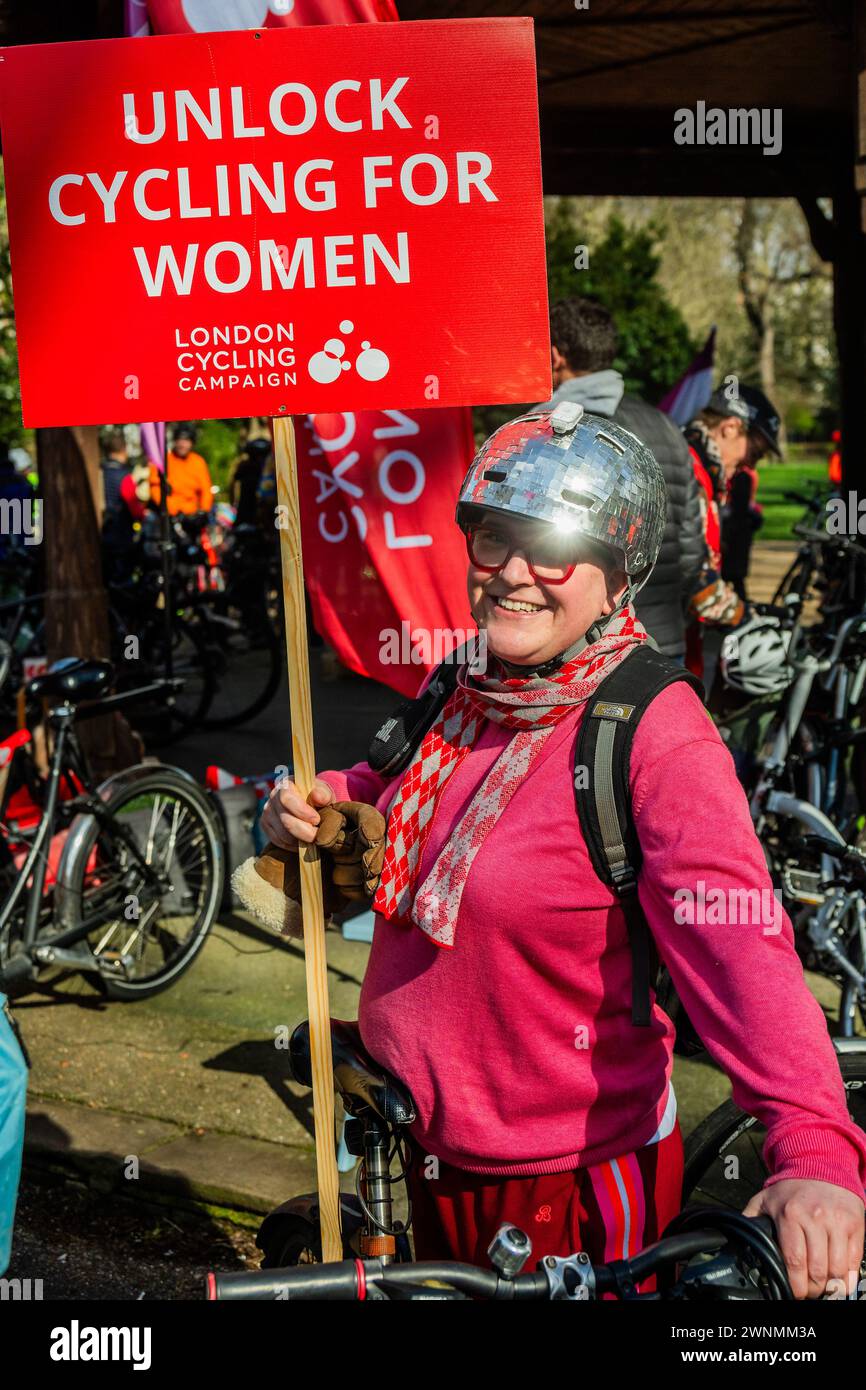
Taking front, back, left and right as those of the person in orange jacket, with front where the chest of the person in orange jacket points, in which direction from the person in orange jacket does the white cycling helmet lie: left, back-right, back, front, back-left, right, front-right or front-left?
front

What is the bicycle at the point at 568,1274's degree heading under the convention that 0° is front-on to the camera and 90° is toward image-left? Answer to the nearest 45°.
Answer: approximately 315°

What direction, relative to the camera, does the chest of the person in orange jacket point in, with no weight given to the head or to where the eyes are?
toward the camera

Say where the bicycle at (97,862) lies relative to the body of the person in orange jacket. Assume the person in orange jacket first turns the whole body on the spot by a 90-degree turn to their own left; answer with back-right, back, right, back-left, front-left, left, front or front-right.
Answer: right

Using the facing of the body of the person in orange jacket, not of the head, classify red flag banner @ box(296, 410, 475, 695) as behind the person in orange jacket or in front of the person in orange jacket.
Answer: in front

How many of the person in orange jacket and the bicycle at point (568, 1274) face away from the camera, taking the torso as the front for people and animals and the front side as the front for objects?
0

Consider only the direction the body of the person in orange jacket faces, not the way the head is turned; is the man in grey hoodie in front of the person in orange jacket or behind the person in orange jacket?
in front

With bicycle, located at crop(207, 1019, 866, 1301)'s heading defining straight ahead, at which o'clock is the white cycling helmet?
The white cycling helmet is roughly at 8 o'clock from the bicycle.

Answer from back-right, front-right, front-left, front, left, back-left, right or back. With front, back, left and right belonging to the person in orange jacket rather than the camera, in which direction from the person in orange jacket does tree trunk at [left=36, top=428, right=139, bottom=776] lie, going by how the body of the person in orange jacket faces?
front
